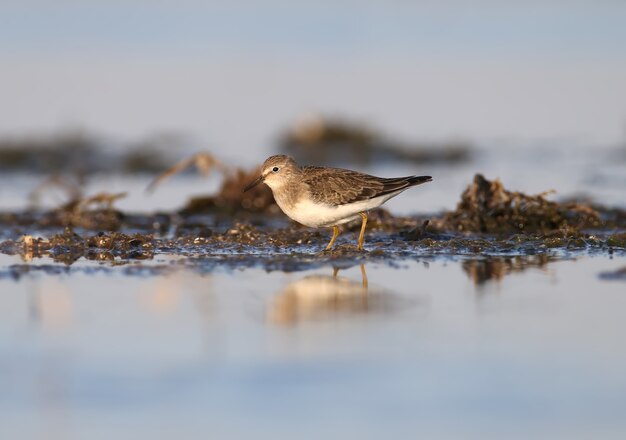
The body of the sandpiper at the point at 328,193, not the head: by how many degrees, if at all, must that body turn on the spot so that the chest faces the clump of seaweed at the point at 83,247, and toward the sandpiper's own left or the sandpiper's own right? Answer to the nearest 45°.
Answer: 0° — it already faces it

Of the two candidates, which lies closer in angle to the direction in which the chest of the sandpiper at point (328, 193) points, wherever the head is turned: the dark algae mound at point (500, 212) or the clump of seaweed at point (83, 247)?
the clump of seaweed

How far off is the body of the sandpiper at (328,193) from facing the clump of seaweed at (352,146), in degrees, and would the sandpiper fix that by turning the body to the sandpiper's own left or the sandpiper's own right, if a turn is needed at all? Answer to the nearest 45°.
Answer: approximately 90° to the sandpiper's own right

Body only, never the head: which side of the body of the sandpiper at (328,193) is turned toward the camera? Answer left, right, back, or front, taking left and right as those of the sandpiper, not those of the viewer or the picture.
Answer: left

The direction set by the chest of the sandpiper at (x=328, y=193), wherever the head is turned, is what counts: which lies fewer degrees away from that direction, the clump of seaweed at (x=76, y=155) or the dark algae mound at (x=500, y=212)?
the clump of seaweed
